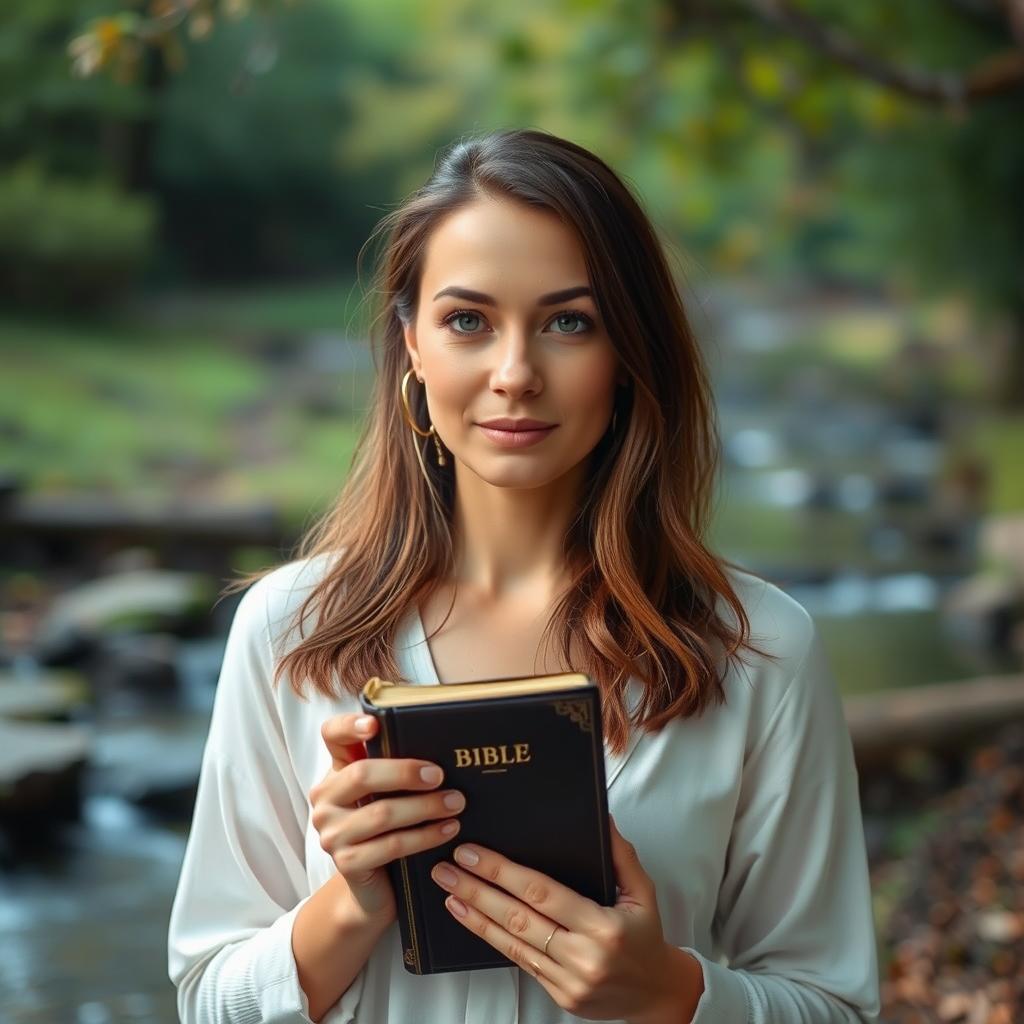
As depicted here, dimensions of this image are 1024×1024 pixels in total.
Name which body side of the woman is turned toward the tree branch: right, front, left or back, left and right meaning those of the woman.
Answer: back

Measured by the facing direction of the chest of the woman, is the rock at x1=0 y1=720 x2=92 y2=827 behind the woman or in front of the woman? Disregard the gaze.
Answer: behind

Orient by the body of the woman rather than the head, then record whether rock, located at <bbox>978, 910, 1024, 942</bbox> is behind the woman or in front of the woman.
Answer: behind

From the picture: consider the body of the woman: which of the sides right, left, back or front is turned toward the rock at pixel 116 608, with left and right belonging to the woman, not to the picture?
back

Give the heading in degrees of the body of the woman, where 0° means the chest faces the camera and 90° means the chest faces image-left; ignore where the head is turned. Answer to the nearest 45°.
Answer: approximately 0°

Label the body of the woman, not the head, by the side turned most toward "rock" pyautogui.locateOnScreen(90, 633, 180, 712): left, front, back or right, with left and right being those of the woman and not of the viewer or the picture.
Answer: back
